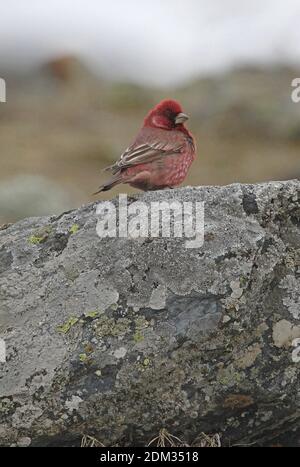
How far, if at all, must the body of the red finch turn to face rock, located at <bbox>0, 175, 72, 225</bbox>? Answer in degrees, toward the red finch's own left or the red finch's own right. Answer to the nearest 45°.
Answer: approximately 90° to the red finch's own left

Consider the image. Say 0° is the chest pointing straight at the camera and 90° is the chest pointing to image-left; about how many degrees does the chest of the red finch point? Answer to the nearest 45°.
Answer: approximately 270°
